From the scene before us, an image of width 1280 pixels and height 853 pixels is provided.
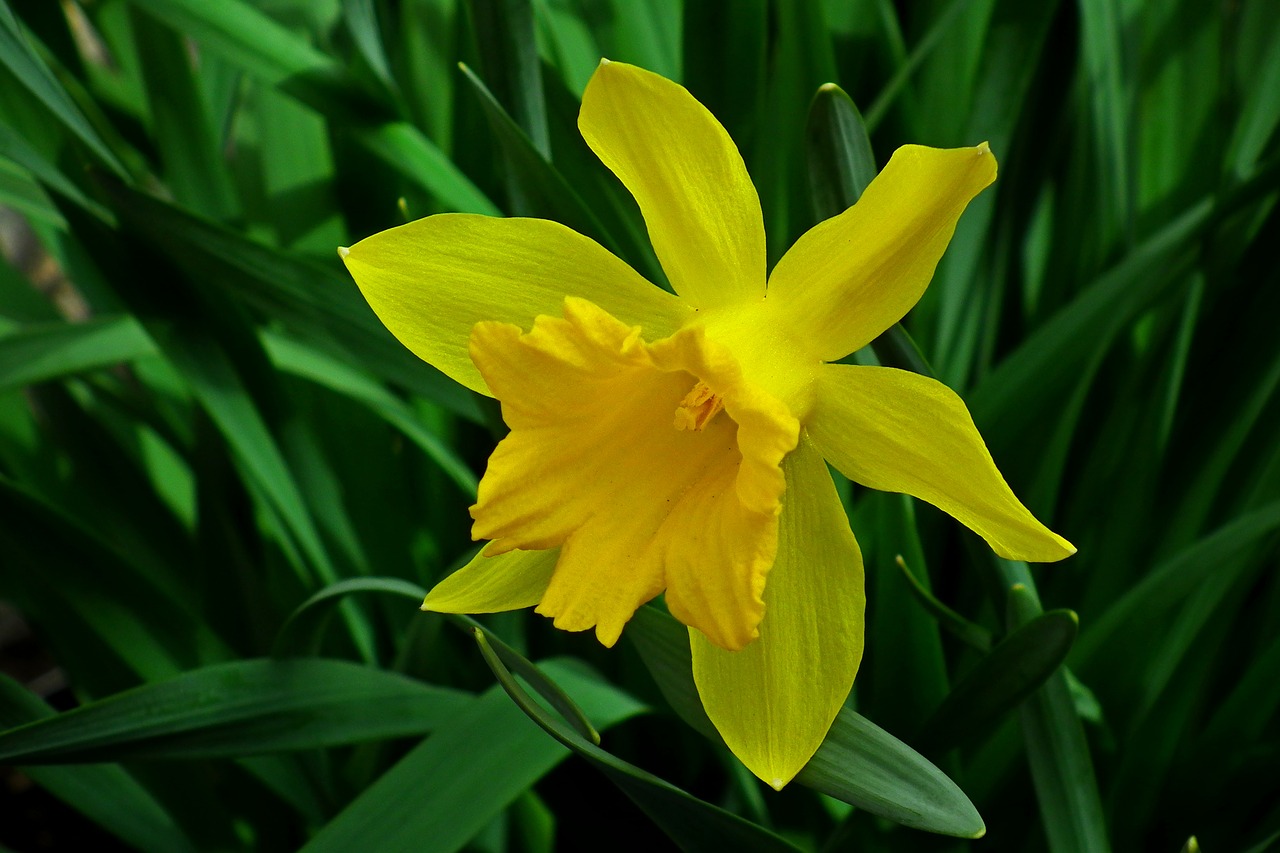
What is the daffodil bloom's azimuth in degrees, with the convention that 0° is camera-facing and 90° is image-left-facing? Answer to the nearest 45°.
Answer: approximately 45°
